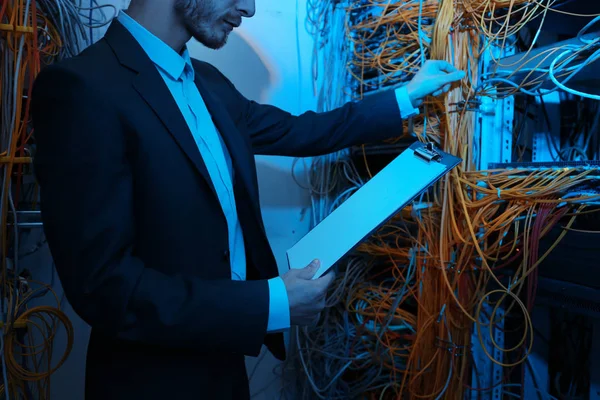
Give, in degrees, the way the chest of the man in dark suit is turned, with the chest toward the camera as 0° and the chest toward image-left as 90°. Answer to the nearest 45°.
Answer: approximately 315°

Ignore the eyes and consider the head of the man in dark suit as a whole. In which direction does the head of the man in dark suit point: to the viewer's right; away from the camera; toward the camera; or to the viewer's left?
to the viewer's right
